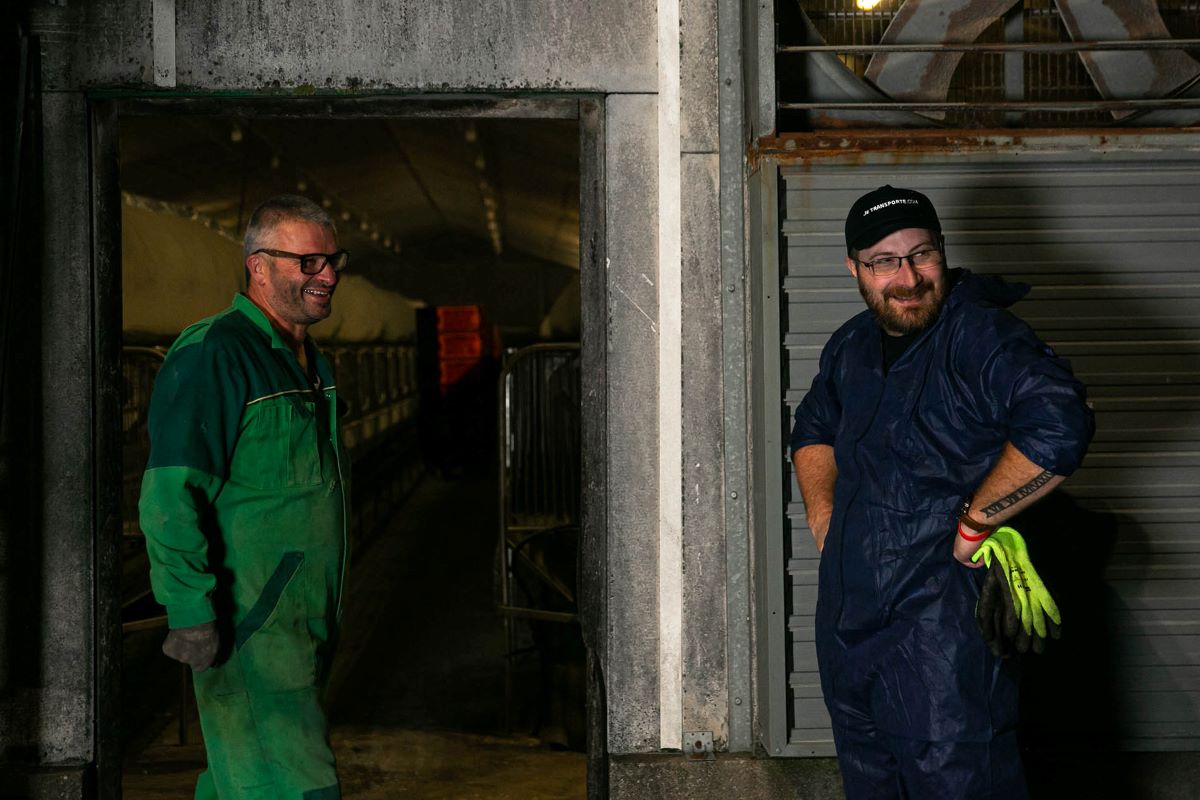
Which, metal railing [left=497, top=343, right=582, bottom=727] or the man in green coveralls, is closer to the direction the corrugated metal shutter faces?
the man in green coveralls

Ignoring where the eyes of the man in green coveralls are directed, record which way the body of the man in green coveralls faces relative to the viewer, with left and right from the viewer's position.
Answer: facing the viewer and to the right of the viewer

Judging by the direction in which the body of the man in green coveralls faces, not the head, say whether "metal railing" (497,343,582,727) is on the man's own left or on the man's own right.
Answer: on the man's own left

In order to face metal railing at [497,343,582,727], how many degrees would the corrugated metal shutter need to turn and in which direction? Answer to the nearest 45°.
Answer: approximately 135° to its right

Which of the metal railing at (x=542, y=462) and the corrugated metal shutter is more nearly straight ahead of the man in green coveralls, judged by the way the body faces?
the corrugated metal shutter

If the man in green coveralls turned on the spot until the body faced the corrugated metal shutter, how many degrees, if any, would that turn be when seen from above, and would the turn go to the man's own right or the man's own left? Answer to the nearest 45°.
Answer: approximately 45° to the man's own left

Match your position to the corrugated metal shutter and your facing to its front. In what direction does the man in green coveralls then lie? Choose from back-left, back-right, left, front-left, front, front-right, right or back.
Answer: front-right

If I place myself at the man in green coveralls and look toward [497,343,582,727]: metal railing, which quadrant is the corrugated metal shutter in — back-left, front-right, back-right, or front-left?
front-right

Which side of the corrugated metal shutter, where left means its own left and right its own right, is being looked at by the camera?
front

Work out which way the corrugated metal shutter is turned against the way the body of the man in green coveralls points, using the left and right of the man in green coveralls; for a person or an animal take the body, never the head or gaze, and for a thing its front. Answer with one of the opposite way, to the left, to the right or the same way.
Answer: to the right

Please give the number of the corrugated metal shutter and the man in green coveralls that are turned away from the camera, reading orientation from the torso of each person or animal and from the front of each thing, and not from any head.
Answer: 0
